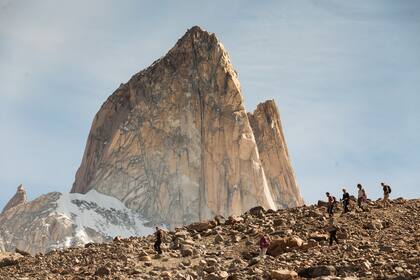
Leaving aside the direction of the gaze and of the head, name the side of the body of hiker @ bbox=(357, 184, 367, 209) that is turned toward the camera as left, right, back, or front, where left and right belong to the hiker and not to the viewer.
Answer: left

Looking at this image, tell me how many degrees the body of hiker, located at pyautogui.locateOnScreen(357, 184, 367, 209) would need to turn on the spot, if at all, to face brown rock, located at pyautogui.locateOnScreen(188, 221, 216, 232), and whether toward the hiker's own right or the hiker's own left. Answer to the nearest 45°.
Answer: approximately 45° to the hiker's own left

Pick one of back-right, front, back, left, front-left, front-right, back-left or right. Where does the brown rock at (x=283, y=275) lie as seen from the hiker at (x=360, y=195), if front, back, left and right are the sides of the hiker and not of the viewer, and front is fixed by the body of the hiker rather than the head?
left

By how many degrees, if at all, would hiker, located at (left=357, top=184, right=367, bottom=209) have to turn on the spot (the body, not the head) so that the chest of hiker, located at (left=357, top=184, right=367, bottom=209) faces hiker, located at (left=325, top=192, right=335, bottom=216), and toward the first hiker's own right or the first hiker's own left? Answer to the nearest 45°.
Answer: approximately 45° to the first hiker's own left

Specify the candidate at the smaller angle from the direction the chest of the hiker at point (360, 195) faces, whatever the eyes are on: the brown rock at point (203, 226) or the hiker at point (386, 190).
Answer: the brown rock

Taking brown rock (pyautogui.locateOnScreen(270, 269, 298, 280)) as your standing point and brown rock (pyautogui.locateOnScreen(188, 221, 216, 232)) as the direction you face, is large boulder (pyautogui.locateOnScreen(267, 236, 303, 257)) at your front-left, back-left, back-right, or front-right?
front-right

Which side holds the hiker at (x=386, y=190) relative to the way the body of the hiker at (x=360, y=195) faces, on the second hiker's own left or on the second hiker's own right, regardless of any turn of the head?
on the second hiker's own right

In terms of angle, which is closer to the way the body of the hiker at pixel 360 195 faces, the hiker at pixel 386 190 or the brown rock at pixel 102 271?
the brown rock

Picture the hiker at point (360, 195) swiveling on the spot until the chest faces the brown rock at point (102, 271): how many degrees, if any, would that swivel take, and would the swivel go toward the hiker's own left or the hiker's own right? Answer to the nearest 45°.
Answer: approximately 45° to the hiker's own left
